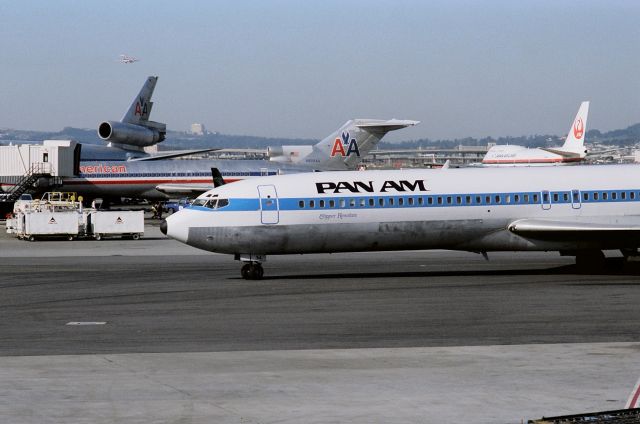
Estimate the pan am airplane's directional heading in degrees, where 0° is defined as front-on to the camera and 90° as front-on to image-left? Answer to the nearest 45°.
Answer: approximately 90°
